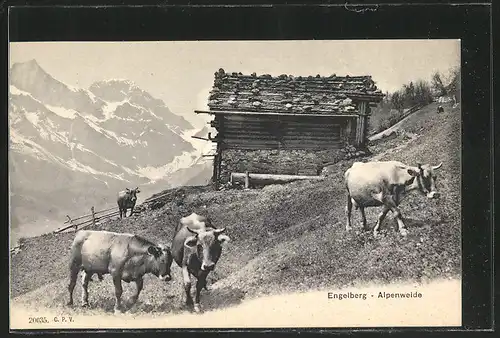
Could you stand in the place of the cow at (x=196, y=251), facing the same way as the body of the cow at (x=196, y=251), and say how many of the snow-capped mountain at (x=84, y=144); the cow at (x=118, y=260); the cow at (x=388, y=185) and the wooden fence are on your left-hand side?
1

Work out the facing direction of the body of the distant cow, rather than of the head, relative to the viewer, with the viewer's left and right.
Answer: facing the viewer and to the right of the viewer

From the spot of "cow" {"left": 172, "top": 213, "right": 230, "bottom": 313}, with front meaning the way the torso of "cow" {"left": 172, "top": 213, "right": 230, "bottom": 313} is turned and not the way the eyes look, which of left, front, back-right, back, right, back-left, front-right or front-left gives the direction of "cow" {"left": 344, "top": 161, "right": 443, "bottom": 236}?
left

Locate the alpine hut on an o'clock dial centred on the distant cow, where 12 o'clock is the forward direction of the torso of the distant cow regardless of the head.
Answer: The alpine hut is roughly at 11 o'clock from the distant cow.

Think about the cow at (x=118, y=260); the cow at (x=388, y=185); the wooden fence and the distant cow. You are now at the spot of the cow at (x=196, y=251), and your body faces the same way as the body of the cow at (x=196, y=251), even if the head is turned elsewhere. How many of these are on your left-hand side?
1

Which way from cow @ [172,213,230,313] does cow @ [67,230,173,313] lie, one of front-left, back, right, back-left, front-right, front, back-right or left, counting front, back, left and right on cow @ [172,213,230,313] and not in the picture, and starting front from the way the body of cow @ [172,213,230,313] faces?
right

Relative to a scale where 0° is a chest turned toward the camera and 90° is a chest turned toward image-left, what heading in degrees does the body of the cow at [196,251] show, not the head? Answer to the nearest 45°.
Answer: approximately 0°

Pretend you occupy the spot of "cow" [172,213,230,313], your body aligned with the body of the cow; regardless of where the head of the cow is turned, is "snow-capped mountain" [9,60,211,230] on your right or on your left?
on your right

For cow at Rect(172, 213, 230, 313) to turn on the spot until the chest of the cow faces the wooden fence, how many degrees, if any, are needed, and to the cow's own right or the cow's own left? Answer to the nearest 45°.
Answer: approximately 180°

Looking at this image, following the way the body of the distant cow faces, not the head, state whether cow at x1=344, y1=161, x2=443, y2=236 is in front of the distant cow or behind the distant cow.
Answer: in front

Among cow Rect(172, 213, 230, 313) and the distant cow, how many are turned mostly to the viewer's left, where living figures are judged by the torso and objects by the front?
0

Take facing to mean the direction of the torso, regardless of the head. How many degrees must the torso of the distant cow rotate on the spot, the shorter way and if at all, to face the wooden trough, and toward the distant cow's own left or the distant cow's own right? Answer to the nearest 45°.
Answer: approximately 45° to the distant cow's own left
